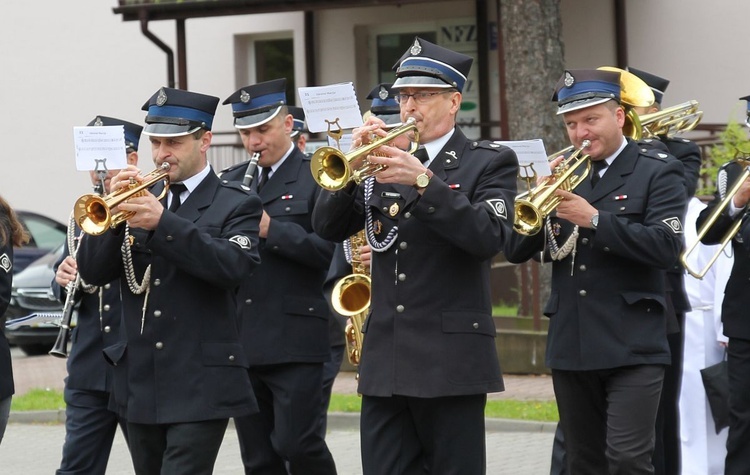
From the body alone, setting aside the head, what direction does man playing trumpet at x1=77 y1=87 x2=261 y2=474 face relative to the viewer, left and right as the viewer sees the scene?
facing the viewer and to the left of the viewer

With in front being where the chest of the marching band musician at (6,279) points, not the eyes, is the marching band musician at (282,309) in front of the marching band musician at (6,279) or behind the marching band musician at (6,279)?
behind

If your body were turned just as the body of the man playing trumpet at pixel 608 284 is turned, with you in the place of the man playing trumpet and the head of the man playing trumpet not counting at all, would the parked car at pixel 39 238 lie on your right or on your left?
on your right

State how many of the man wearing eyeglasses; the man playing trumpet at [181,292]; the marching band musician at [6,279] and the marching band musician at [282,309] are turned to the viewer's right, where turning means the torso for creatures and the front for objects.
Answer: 0

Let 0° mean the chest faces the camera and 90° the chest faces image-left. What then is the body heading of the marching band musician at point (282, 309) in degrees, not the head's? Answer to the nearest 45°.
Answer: approximately 45°

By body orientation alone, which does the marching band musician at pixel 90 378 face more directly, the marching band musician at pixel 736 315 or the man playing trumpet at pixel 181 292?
the man playing trumpet

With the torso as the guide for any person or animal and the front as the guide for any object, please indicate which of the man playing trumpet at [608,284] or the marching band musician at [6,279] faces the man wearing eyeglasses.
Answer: the man playing trumpet

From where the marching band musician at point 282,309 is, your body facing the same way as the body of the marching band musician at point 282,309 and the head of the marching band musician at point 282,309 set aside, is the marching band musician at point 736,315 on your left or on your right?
on your left

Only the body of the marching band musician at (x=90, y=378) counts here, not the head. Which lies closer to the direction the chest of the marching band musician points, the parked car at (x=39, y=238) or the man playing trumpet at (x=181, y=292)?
the man playing trumpet

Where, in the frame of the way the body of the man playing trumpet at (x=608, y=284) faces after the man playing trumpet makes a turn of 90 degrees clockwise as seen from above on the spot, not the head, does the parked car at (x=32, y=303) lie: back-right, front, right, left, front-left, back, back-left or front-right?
front

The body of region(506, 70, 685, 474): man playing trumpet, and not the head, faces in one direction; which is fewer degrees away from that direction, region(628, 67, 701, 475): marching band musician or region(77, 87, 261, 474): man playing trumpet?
the man playing trumpet

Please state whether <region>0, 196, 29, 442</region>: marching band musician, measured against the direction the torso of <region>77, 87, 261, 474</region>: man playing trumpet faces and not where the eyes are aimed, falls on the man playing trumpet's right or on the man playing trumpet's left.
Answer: on the man playing trumpet's right

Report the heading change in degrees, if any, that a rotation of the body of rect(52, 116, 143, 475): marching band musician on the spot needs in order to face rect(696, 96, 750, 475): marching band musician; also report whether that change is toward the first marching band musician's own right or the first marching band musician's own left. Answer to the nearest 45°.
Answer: approximately 135° to the first marching band musician's own left

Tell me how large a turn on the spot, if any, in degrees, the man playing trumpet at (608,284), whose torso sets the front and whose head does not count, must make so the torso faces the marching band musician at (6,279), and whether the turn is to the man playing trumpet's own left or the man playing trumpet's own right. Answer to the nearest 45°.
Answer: approximately 45° to the man playing trumpet's own right
